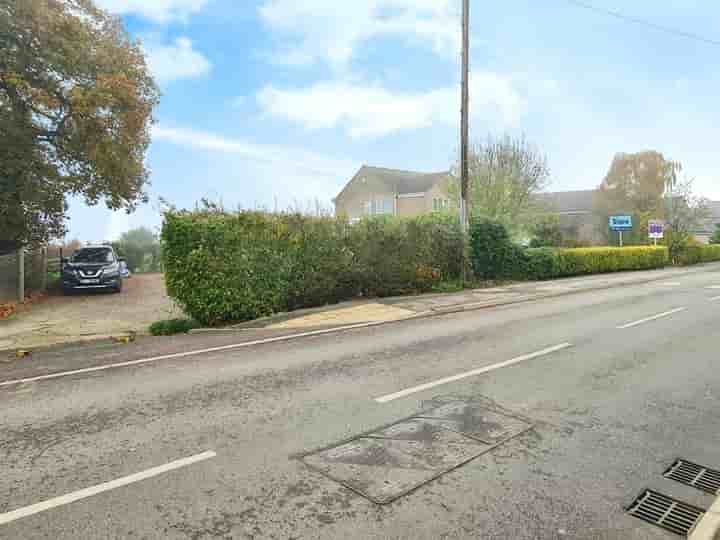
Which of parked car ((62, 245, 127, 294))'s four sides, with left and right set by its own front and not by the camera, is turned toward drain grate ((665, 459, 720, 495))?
front

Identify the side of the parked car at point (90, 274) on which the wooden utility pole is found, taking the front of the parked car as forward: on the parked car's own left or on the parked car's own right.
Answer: on the parked car's own left

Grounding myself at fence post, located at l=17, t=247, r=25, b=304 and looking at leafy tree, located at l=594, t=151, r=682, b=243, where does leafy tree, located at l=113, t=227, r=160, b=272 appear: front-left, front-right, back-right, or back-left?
front-left

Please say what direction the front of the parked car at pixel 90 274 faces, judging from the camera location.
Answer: facing the viewer

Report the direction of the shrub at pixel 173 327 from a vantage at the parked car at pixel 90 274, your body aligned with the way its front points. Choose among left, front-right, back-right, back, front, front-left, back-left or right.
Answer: front

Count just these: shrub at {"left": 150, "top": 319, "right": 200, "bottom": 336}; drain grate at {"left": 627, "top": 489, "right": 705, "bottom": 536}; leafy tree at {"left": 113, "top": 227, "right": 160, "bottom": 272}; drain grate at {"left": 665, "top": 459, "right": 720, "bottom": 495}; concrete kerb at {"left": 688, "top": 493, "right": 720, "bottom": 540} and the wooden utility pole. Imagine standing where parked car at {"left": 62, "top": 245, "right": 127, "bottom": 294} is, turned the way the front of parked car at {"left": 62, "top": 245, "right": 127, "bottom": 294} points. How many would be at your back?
1

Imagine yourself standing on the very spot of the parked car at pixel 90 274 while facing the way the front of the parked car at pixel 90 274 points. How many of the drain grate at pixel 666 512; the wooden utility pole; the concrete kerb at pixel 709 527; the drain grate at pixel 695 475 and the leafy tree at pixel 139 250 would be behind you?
1

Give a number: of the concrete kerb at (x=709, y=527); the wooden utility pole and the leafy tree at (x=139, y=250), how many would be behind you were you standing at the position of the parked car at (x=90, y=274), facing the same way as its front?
1

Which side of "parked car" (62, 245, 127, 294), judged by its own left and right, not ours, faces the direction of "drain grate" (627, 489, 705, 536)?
front

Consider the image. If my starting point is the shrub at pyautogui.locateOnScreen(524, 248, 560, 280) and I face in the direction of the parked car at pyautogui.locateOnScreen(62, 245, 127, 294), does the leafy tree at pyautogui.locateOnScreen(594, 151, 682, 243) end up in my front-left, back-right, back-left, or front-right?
back-right

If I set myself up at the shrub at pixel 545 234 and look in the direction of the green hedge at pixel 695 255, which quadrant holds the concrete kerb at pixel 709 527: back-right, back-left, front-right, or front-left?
back-right

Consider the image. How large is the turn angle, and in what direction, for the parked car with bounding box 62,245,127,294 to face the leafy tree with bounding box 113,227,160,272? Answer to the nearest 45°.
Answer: approximately 180°

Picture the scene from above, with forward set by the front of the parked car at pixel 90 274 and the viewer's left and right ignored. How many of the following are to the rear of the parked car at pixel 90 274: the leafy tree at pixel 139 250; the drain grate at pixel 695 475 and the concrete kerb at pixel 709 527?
1

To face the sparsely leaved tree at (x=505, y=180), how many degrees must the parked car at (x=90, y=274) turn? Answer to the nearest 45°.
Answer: approximately 90° to its left

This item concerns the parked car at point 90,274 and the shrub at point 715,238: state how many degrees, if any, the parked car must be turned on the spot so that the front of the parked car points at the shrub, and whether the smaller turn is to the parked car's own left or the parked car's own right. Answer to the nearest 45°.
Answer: approximately 90° to the parked car's own left
